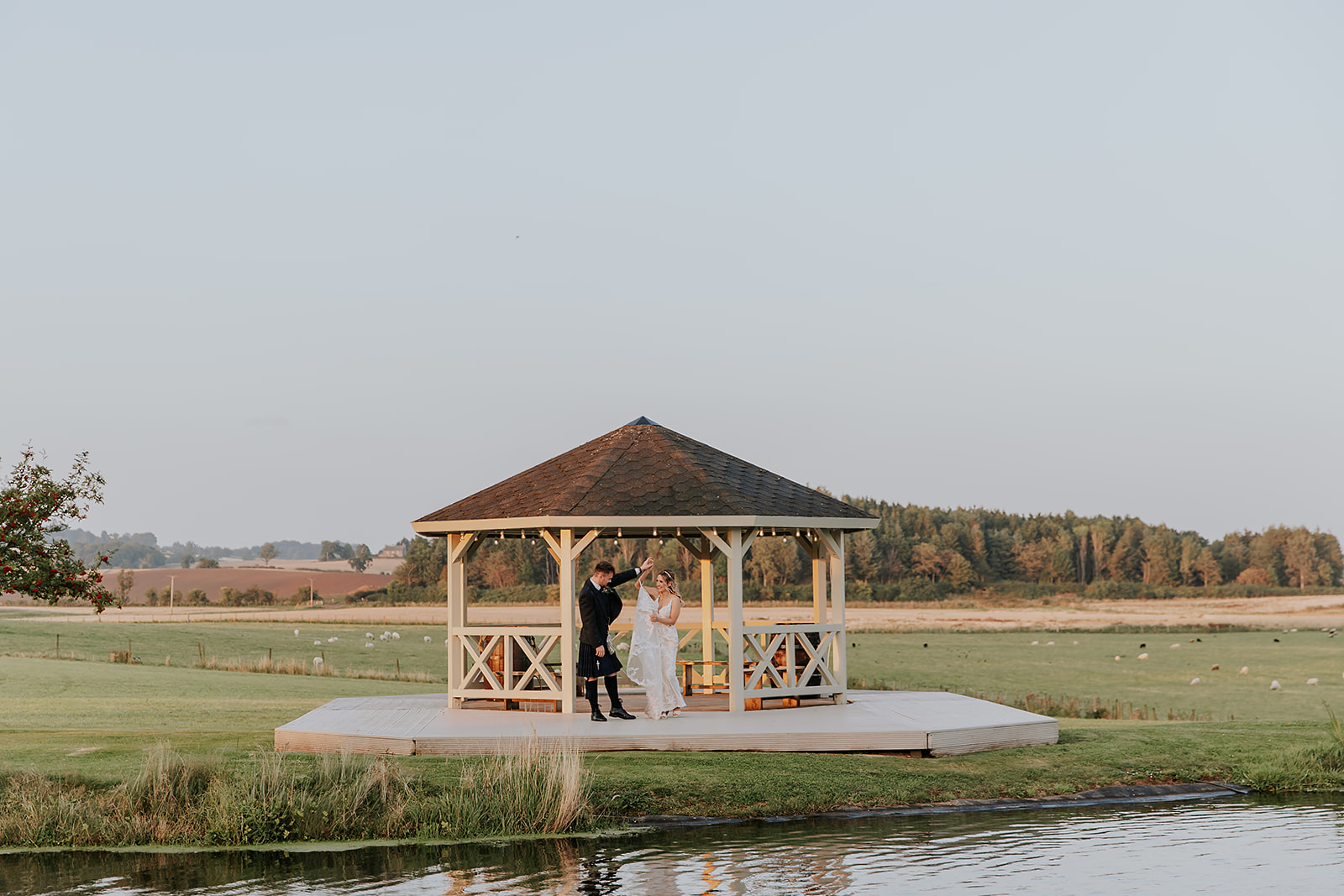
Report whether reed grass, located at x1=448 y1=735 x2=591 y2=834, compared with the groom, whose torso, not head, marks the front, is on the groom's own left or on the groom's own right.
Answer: on the groom's own right

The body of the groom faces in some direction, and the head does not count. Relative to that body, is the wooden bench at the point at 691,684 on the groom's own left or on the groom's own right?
on the groom's own left

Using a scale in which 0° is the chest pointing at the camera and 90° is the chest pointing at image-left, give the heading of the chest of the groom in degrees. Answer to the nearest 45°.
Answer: approximately 315°

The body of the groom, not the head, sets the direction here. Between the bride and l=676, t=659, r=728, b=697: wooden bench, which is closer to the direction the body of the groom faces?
the bride

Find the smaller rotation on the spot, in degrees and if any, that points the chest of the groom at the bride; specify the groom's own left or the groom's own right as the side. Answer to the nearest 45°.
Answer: approximately 45° to the groom's own left
